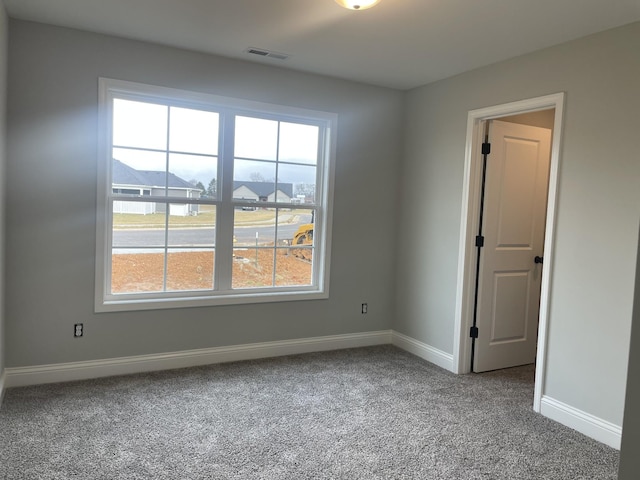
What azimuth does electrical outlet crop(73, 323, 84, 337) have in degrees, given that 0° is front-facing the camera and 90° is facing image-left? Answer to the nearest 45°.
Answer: approximately 0°

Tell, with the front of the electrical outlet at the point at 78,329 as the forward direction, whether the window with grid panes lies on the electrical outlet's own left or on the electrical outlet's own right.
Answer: on the electrical outlet's own left

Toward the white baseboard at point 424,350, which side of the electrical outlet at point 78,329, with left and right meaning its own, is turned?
left

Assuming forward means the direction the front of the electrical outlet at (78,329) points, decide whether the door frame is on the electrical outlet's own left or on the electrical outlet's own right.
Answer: on the electrical outlet's own left

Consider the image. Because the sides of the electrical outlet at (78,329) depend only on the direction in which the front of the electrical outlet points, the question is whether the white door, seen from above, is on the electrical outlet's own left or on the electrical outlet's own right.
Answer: on the electrical outlet's own left

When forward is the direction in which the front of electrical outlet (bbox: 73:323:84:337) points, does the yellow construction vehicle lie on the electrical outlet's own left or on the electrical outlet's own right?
on the electrical outlet's own left

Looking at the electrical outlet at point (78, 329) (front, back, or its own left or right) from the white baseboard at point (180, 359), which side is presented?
left

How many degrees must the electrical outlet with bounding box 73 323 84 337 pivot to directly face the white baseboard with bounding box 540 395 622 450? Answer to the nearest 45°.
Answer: approximately 45° to its left
